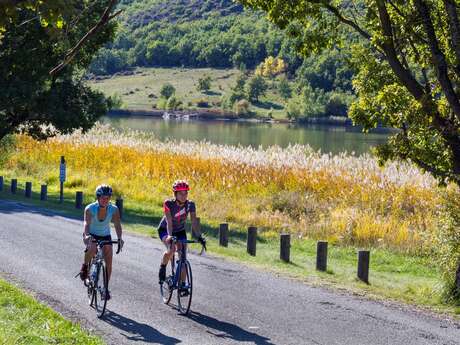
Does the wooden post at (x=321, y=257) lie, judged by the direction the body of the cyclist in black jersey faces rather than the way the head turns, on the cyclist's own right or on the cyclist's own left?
on the cyclist's own left

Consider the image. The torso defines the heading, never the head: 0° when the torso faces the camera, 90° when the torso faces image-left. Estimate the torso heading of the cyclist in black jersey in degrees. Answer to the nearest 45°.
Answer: approximately 315°

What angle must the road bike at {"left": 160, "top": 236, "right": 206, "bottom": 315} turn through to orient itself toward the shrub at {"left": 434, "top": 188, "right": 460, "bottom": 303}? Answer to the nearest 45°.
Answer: approximately 90° to its left

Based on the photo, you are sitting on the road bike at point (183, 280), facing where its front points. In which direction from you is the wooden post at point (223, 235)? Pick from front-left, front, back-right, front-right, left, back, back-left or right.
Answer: back-left

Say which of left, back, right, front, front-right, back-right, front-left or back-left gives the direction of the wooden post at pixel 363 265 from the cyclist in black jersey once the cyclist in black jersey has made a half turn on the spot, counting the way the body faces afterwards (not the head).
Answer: right

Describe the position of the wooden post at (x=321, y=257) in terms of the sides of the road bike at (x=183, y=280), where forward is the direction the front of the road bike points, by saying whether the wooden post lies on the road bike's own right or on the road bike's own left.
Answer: on the road bike's own left

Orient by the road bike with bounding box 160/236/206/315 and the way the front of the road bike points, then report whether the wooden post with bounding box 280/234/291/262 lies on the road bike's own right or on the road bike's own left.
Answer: on the road bike's own left

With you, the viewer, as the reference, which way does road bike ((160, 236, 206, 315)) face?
facing the viewer and to the right of the viewer

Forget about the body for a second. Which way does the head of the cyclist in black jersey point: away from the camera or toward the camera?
toward the camera

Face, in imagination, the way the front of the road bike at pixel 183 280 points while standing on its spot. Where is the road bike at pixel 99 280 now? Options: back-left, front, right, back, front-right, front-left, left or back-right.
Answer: back-right
